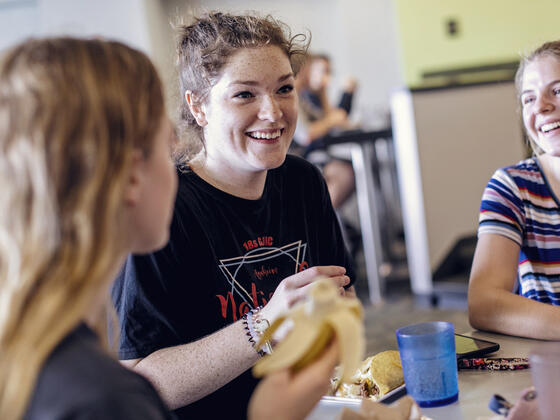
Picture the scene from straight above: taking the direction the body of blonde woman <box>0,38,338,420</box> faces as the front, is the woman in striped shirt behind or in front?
in front

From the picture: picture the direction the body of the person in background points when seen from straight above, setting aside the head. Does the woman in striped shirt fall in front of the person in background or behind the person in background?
in front

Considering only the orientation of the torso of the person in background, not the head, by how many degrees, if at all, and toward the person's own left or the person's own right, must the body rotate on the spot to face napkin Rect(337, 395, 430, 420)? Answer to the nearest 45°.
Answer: approximately 45° to the person's own right

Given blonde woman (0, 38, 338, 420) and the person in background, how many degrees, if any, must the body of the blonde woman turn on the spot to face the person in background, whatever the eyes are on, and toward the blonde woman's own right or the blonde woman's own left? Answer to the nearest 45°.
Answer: approximately 45° to the blonde woman's own left

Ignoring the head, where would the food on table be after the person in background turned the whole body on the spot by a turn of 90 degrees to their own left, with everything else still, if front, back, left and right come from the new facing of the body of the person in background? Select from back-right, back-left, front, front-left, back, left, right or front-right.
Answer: back-right

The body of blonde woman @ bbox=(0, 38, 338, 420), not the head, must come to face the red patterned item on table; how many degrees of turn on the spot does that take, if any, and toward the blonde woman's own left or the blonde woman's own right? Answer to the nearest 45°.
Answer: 0° — they already face it

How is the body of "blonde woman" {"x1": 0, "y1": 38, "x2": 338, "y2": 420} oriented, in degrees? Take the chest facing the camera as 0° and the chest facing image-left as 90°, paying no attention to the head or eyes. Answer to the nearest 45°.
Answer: approximately 225°

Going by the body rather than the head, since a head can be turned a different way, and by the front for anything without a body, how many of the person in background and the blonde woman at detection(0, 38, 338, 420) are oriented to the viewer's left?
0
